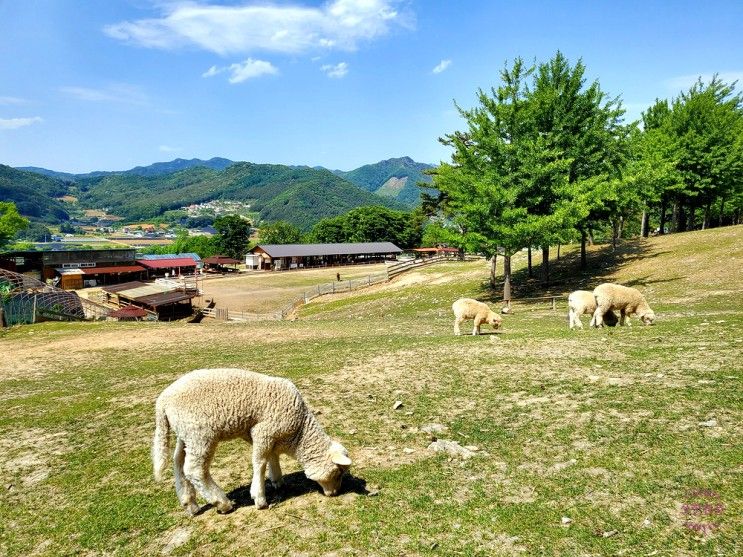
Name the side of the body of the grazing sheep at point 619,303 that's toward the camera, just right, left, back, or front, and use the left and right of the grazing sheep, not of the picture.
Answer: right

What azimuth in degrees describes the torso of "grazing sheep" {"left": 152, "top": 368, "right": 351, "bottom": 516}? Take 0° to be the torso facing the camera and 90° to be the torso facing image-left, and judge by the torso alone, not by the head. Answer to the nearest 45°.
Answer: approximately 270°

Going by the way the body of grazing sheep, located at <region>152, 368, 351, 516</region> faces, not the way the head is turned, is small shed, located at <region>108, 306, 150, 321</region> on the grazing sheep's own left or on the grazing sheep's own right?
on the grazing sheep's own left

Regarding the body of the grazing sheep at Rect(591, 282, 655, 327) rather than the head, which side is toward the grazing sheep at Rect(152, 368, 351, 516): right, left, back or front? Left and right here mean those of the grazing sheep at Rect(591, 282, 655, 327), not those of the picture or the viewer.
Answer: right

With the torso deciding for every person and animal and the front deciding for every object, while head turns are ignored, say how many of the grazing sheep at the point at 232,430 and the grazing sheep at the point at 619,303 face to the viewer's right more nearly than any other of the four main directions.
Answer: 2
